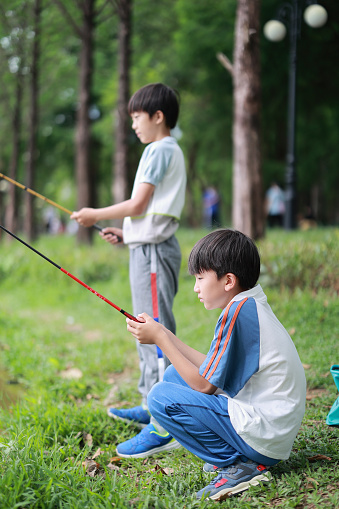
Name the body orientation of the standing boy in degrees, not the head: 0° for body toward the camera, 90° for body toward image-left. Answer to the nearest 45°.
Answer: approximately 90°

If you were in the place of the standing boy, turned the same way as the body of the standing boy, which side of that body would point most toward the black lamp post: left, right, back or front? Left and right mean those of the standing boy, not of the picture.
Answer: right

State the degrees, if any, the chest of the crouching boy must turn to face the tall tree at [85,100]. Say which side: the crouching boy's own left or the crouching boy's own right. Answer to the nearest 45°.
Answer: approximately 90° to the crouching boy's own right

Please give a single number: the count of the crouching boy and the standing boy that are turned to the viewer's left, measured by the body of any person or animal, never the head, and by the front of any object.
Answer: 2

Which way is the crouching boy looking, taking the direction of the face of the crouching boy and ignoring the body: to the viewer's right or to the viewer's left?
to the viewer's left

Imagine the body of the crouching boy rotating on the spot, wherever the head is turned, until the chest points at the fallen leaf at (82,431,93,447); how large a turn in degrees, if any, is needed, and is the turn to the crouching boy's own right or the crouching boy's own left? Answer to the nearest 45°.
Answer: approximately 45° to the crouching boy's own right

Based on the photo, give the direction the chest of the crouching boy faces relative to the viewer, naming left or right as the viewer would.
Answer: facing to the left of the viewer

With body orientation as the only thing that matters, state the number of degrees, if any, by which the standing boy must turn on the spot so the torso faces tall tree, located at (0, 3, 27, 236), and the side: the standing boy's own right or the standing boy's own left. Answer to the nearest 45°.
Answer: approximately 90° to the standing boy's own right

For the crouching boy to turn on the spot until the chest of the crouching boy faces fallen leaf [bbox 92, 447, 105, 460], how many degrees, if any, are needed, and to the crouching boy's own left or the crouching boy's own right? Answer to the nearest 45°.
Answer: approximately 45° to the crouching boy's own right
